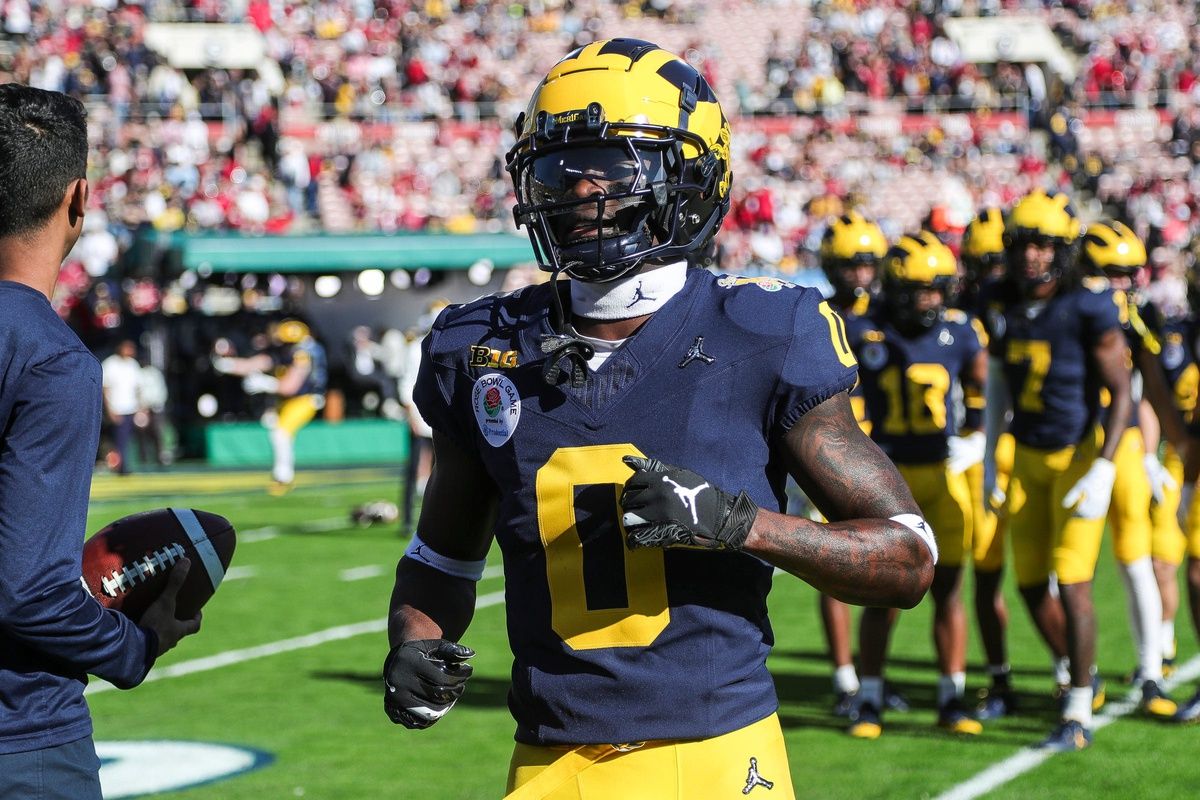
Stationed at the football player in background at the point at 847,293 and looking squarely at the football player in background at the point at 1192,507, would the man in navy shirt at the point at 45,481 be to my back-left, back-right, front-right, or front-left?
back-right

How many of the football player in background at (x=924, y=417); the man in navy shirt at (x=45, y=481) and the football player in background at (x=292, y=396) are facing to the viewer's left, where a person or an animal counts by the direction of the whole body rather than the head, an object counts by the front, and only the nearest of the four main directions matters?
1

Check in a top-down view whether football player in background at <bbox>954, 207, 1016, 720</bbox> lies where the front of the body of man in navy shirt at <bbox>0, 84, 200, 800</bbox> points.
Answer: yes

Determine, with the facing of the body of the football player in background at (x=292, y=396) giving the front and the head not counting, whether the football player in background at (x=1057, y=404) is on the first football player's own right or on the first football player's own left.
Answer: on the first football player's own left

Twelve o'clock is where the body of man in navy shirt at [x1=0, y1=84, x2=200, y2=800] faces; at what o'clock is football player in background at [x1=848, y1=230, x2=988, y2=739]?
The football player in background is roughly at 12 o'clock from the man in navy shirt.

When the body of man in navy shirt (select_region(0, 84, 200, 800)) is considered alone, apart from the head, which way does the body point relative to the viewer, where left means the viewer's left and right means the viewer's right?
facing away from the viewer and to the right of the viewer

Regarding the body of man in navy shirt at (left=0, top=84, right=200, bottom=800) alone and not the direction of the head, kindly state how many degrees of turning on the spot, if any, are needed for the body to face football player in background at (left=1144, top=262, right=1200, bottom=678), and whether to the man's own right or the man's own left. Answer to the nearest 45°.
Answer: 0° — they already face them

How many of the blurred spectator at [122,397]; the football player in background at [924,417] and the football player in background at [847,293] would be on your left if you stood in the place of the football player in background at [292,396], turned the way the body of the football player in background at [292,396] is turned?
2

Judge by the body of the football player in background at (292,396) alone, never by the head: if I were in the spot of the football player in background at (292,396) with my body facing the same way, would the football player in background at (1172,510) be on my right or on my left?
on my left

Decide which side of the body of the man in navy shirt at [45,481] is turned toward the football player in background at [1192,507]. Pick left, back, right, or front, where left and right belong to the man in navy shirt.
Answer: front

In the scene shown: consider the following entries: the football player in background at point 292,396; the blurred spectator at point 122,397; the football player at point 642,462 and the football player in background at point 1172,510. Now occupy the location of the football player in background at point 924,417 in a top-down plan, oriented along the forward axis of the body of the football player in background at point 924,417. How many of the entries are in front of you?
1

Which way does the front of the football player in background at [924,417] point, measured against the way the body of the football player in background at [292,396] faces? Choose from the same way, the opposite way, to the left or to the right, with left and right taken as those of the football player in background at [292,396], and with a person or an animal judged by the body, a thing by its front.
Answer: to the left

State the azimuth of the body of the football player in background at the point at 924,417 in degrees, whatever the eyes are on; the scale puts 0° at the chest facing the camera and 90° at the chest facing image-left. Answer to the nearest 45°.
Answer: approximately 0°

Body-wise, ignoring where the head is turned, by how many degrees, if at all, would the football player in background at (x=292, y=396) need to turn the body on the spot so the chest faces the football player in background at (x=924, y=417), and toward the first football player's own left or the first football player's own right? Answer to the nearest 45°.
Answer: approximately 90° to the first football player's own left

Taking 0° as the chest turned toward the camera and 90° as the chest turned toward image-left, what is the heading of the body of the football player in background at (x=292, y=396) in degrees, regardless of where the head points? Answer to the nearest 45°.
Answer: approximately 90°
